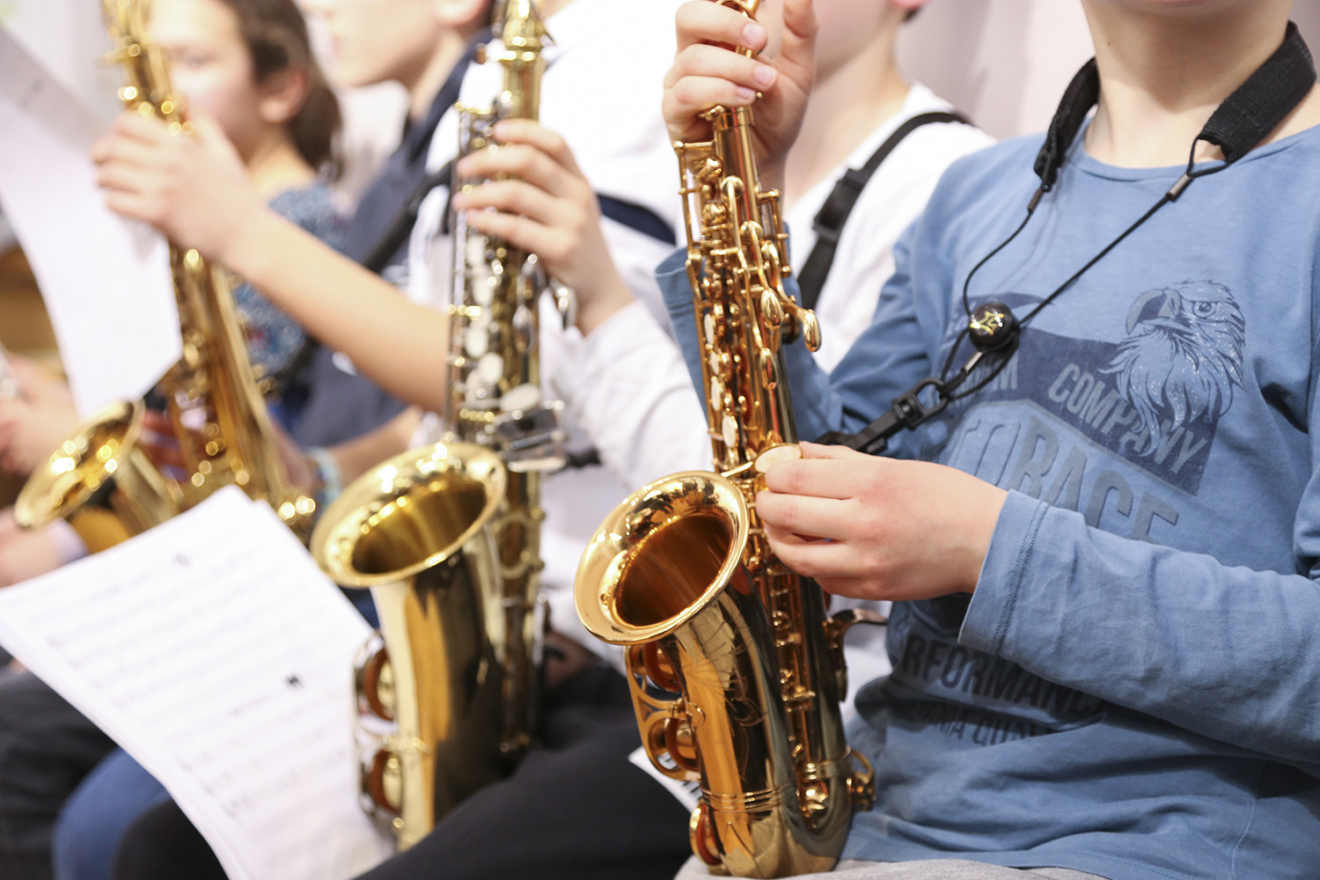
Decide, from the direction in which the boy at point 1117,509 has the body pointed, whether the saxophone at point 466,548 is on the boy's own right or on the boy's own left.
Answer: on the boy's own right

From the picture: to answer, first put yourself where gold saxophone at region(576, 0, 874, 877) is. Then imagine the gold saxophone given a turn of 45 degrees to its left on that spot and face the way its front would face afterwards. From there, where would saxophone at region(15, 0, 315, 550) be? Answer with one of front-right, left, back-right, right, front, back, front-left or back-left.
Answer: back-right

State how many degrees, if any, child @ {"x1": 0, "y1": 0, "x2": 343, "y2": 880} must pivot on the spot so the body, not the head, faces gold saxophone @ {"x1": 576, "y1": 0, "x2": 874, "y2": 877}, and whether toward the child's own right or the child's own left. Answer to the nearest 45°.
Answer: approximately 45° to the child's own left

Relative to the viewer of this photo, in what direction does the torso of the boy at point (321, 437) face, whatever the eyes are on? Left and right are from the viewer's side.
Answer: facing to the left of the viewer

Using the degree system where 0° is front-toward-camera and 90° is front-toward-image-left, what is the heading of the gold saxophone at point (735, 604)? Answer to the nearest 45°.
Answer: approximately 45°

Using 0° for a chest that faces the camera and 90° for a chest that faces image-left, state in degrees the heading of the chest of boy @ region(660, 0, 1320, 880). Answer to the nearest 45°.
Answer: approximately 45°

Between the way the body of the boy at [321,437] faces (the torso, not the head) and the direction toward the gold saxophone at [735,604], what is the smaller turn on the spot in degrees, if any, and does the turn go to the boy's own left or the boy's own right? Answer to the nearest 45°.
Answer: approximately 90° to the boy's own left

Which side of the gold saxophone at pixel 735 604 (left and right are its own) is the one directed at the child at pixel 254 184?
right
